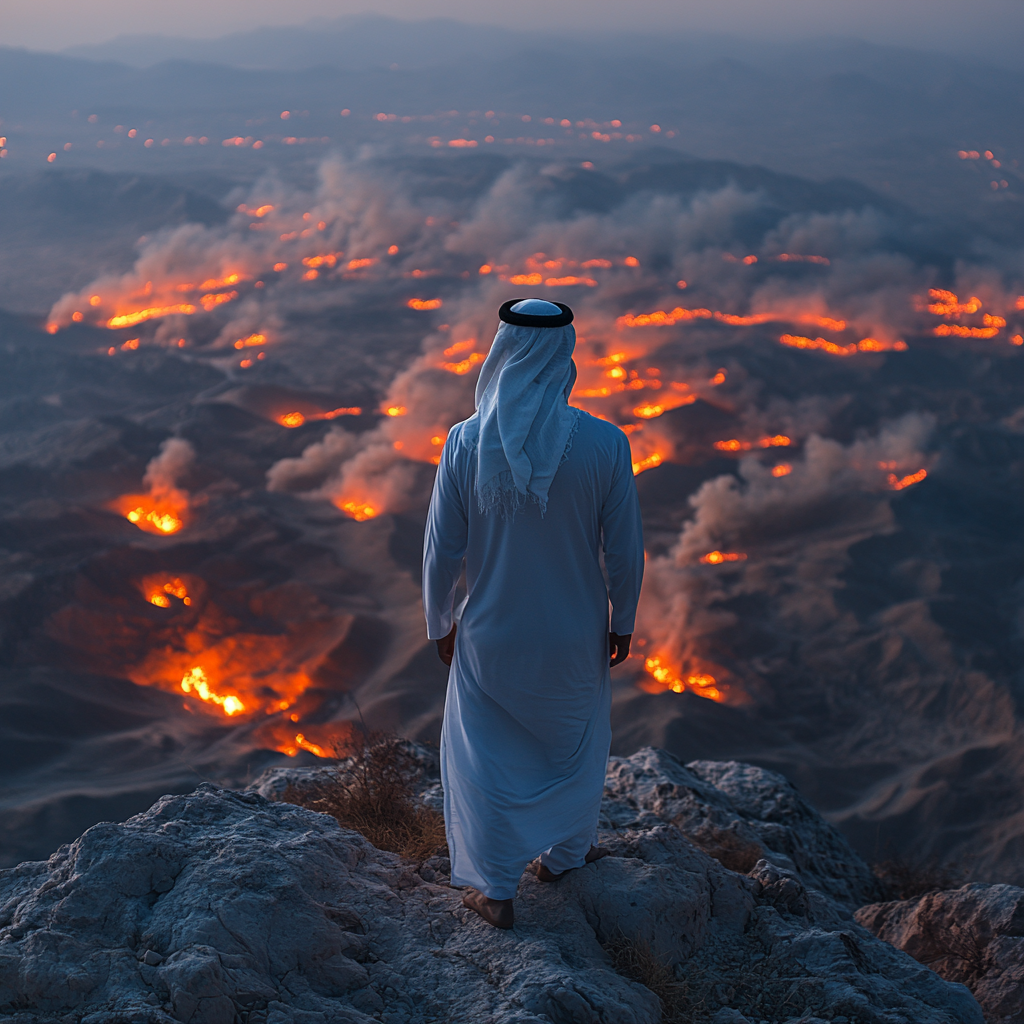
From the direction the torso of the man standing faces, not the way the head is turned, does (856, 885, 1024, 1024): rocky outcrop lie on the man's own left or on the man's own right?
on the man's own right

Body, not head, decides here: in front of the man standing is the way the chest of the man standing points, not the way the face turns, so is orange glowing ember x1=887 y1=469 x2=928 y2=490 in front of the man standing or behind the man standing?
in front

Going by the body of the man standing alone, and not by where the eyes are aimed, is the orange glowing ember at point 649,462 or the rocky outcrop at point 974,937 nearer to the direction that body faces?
the orange glowing ember

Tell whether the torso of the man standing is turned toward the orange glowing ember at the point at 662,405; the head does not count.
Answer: yes

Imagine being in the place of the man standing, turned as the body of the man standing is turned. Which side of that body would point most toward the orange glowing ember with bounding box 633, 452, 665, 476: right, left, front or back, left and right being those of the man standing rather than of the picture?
front

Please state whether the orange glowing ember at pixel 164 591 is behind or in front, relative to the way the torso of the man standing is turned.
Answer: in front

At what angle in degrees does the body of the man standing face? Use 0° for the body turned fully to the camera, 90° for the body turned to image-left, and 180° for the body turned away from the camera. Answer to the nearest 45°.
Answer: approximately 180°

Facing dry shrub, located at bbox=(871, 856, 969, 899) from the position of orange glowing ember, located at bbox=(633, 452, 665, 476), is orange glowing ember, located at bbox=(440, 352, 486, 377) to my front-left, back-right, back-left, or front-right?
back-right

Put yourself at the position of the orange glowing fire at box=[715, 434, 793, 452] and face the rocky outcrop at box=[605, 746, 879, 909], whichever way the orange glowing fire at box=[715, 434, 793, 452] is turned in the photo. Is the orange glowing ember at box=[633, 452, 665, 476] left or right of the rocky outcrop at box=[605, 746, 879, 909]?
right
